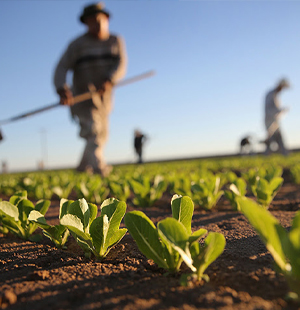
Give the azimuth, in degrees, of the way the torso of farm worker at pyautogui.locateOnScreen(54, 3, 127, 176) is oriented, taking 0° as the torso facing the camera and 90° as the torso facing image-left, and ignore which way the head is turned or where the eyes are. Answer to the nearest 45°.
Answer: approximately 315°

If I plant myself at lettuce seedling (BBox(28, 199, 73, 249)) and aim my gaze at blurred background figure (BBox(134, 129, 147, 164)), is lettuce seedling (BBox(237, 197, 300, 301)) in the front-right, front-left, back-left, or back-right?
back-right
